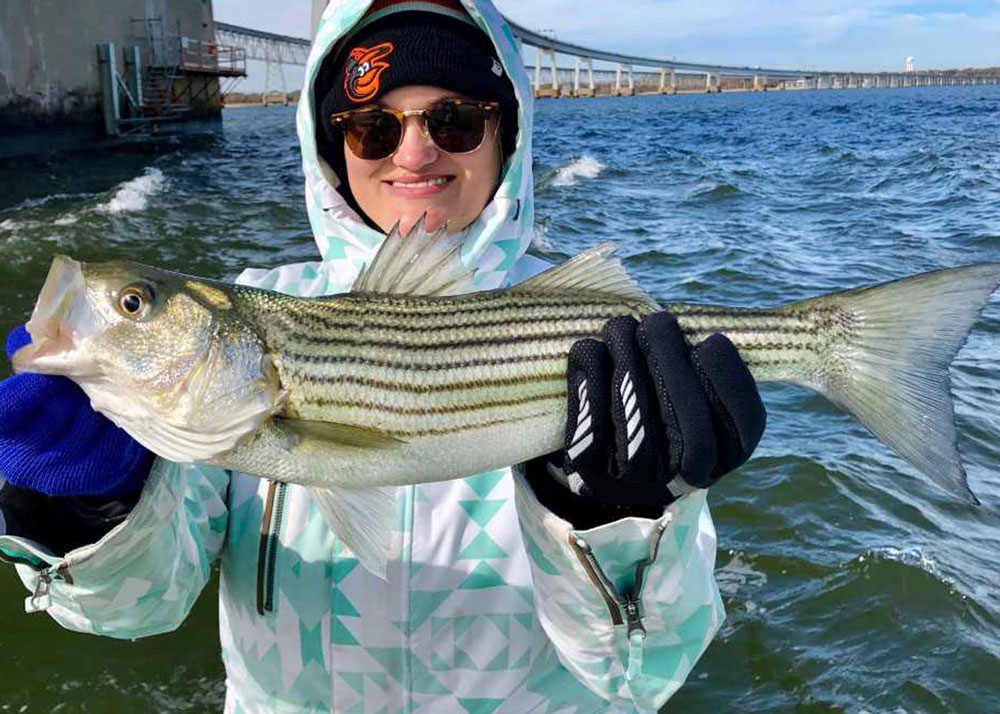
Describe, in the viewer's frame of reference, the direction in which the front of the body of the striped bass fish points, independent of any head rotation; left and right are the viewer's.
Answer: facing to the left of the viewer

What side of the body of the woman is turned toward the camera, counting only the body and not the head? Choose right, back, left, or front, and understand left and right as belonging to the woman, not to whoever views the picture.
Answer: front
